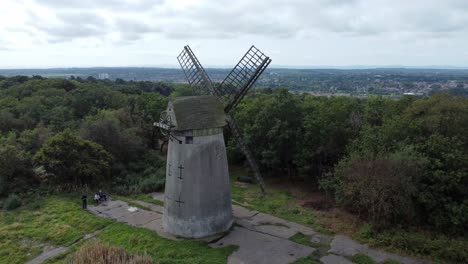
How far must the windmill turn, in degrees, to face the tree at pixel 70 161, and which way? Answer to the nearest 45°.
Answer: approximately 90° to its left

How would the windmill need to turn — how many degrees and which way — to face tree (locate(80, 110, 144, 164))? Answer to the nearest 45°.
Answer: approximately 90° to its left

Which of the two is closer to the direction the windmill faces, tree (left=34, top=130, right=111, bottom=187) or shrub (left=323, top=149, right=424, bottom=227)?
the shrub

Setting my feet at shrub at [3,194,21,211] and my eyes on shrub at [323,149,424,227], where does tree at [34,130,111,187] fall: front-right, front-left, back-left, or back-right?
front-left

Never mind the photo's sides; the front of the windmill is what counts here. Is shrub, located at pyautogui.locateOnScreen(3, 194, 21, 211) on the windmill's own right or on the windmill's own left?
on the windmill's own left

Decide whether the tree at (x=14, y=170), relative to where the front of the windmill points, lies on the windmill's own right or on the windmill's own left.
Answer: on the windmill's own left

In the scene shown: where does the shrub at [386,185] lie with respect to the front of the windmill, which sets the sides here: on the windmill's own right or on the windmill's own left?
on the windmill's own right

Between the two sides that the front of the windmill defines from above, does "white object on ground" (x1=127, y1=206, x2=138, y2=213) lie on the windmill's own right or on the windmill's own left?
on the windmill's own left

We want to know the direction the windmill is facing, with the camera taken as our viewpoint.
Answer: facing away from the viewer and to the right of the viewer

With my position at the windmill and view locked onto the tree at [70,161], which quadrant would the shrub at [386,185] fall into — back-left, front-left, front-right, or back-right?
back-right
